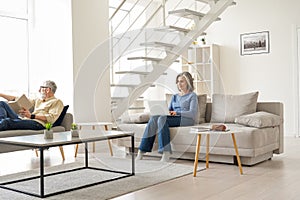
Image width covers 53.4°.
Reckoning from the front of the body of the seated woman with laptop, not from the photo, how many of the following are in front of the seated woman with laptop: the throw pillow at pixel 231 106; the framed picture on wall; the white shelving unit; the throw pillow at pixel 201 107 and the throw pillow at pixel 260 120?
0

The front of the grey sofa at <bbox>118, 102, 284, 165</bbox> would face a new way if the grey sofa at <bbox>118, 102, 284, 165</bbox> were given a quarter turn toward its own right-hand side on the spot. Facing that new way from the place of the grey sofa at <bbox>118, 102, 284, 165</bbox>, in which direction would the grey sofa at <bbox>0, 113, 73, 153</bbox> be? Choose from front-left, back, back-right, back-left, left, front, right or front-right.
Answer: front-left

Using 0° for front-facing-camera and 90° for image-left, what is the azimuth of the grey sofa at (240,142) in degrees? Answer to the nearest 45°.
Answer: approximately 45°

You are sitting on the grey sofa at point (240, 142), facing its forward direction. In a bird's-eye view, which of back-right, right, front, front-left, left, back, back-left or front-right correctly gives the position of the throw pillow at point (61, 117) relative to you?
front-right

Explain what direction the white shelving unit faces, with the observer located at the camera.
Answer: facing the viewer and to the left of the viewer

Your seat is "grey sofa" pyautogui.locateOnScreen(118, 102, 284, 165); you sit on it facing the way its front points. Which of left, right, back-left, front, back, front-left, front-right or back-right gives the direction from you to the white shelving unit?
back-right

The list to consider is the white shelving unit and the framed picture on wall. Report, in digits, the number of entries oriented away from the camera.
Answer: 0

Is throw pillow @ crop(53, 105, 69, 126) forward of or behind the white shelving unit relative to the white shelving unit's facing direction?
forward

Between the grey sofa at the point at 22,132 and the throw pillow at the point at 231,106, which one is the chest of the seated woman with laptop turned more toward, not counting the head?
the grey sofa

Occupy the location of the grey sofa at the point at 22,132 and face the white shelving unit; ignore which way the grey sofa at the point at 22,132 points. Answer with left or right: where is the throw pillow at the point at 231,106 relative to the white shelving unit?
right

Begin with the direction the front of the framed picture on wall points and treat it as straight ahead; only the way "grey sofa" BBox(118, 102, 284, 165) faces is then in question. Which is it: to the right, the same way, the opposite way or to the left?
the same way

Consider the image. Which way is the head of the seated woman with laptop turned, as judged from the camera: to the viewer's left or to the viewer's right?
to the viewer's left

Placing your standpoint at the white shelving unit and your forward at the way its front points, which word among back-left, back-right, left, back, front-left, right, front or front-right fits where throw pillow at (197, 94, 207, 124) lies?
front-left

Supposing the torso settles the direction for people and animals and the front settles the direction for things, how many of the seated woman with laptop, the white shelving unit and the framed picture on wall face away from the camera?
0

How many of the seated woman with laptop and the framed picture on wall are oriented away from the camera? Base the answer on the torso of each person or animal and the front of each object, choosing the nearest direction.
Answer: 0

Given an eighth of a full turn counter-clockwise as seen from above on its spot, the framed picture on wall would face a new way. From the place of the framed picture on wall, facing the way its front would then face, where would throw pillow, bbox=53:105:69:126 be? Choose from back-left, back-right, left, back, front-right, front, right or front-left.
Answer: front-right

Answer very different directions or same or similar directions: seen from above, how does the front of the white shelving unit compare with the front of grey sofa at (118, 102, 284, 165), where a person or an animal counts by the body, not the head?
same or similar directions
